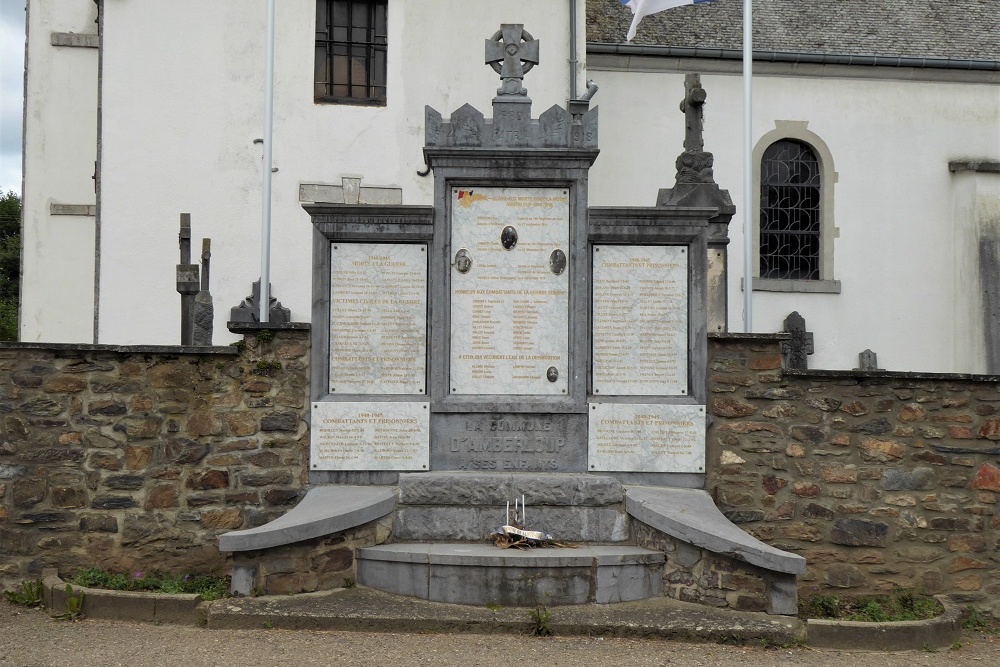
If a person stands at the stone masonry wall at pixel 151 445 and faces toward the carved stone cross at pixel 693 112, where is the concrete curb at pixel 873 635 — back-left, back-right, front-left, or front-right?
front-right
